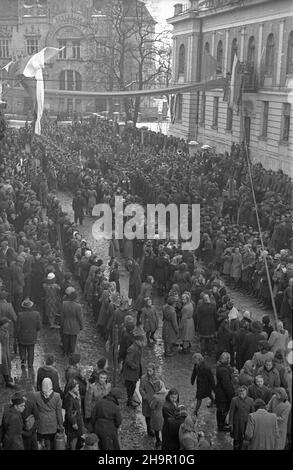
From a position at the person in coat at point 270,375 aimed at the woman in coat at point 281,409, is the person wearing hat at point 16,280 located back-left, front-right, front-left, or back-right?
back-right

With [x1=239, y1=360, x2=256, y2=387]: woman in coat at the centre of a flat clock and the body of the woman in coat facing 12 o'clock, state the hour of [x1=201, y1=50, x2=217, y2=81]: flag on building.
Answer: The flag on building is roughly at 12 o'clock from the woman in coat.

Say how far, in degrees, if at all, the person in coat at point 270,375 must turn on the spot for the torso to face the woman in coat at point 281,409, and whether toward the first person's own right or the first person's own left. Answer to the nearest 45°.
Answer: approximately 45° to the first person's own left
